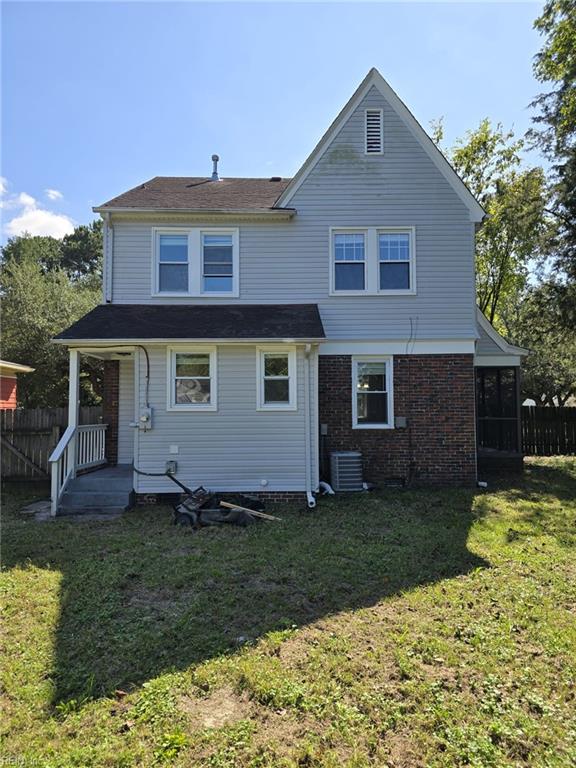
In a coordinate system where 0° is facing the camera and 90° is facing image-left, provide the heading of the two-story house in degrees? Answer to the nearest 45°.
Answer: approximately 180°

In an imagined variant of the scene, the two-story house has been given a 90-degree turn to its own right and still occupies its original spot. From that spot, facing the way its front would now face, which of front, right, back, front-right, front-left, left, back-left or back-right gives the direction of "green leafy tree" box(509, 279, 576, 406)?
front-left

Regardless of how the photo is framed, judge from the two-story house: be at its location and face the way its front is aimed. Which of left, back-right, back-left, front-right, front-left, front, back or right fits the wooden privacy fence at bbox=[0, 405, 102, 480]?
left

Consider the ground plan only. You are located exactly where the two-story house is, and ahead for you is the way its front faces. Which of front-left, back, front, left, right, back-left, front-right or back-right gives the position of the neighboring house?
front-left

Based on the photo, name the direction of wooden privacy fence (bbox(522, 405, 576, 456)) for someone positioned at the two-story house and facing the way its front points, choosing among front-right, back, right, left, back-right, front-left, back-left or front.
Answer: front-right

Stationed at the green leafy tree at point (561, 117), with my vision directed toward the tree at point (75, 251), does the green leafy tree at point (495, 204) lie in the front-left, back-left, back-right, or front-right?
front-right

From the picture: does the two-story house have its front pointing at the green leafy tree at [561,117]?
no

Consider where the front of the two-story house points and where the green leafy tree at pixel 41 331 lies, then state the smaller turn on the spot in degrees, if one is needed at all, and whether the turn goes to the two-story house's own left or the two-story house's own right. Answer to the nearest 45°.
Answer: approximately 45° to the two-story house's own left

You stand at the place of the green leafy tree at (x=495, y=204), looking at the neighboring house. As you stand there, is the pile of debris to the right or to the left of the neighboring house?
left

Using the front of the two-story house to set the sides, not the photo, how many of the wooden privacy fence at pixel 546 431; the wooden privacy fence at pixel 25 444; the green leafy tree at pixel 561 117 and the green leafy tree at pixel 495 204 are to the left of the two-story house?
1
